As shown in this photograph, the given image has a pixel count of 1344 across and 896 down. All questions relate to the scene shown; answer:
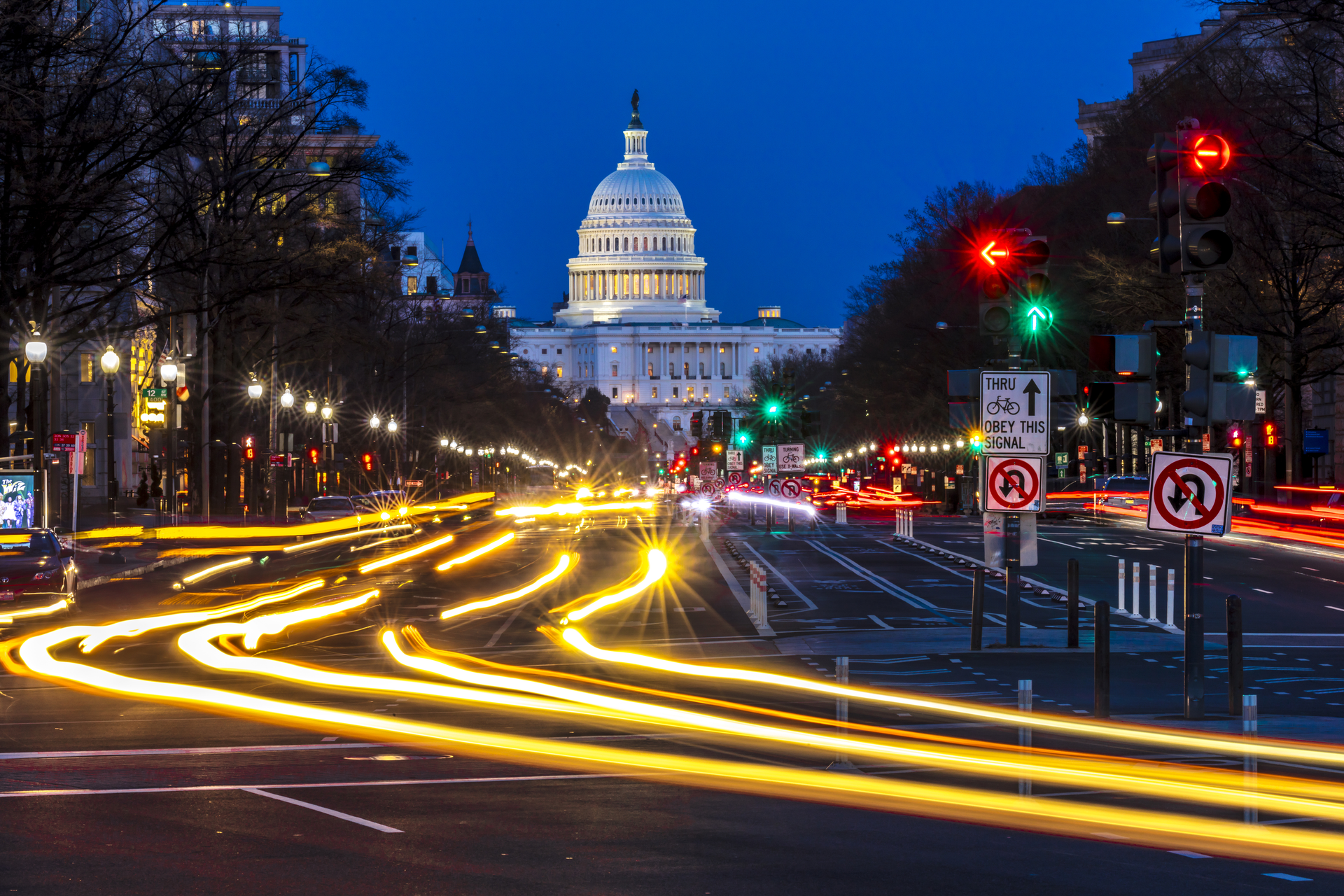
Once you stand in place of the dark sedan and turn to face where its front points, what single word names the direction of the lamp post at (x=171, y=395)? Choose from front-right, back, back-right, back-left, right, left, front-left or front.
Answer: back

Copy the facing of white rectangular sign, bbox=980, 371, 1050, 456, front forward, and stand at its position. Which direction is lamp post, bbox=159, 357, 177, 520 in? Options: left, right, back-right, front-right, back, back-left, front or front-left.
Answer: back-right

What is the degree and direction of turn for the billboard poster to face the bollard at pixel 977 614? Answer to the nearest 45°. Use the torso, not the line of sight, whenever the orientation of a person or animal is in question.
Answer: approximately 45° to its left

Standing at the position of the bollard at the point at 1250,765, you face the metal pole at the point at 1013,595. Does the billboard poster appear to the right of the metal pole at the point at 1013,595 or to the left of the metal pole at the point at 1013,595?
left

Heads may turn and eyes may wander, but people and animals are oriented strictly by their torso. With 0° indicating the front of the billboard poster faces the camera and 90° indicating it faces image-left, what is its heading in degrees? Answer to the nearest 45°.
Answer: approximately 0°

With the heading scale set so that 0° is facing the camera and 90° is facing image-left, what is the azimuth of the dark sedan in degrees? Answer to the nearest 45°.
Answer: approximately 0°

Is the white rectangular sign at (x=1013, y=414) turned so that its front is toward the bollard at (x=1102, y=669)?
yes

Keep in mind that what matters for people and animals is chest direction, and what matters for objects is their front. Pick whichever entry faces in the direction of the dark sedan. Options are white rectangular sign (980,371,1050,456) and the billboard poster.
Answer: the billboard poster
